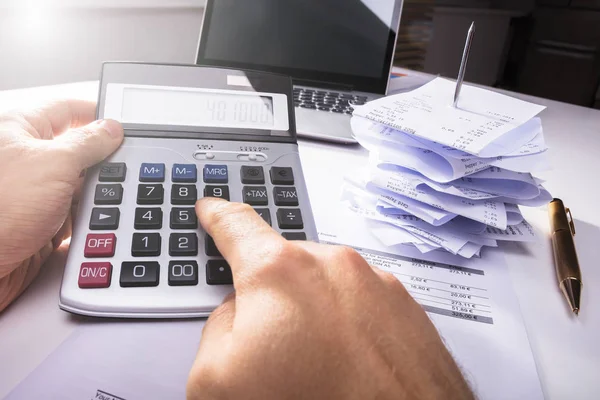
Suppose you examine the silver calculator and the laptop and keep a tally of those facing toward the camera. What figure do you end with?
2

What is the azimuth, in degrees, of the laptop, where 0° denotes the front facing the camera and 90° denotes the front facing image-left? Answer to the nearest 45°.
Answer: approximately 0°

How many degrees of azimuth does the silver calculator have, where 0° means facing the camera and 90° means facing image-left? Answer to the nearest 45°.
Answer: approximately 0°
